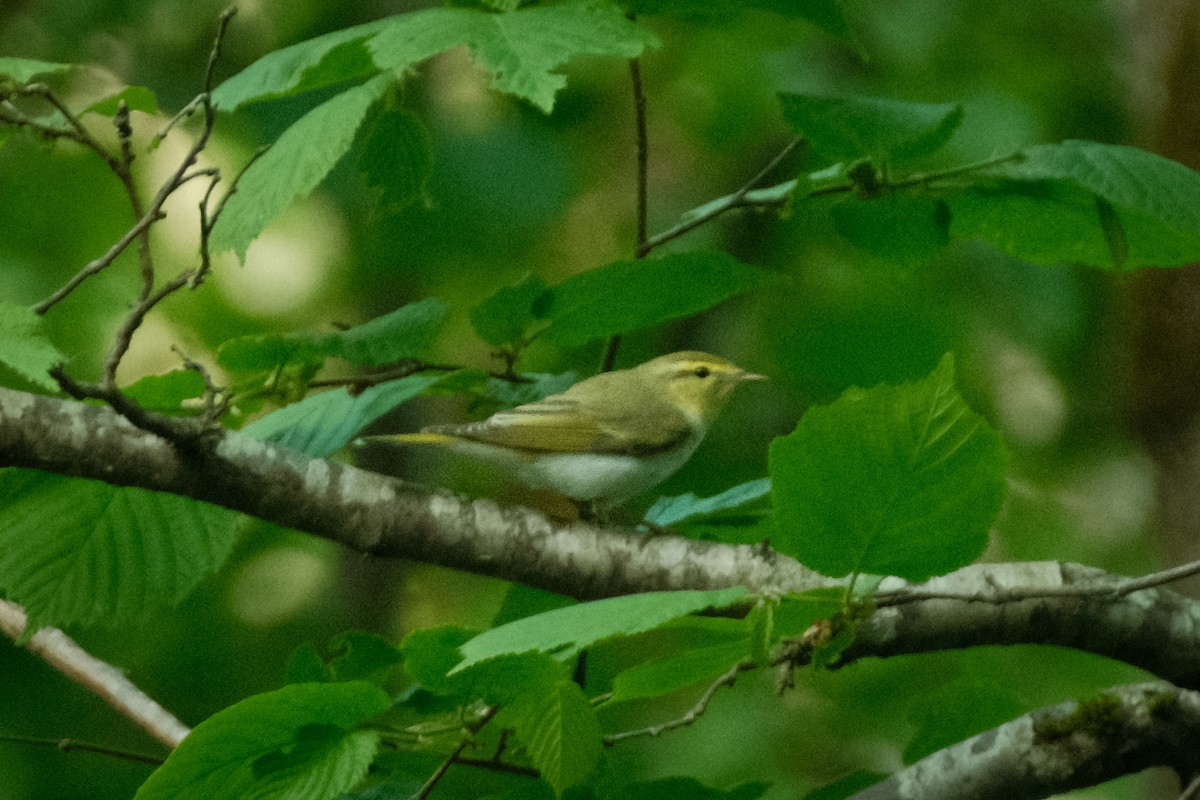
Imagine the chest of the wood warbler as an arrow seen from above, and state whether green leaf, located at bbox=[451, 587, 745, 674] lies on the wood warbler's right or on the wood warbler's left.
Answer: on the wood warbler's right

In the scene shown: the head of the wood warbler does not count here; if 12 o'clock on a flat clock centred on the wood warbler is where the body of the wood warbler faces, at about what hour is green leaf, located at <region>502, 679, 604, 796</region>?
The green leaf is roughly at 3 o'clock from the wood warbler.

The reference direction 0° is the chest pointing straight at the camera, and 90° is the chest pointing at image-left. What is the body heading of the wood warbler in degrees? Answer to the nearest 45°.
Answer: approximately 270°

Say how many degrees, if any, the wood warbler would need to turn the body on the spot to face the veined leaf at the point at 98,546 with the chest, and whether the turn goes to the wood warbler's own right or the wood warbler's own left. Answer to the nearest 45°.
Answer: approximately 135° to the wood warbler's own right
